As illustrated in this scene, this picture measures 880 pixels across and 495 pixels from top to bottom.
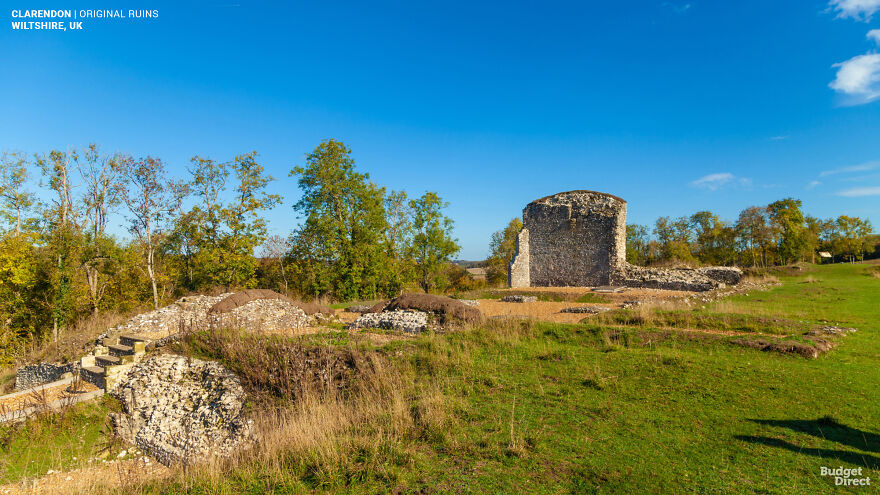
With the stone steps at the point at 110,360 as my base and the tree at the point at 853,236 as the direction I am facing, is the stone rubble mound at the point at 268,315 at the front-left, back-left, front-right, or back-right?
front-left

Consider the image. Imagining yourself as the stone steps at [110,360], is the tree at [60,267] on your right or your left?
on your right

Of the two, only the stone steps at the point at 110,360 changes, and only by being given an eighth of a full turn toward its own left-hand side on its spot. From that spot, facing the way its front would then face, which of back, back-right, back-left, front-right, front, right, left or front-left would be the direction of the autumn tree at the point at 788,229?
left

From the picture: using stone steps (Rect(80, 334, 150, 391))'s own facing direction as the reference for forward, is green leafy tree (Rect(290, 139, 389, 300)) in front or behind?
behind

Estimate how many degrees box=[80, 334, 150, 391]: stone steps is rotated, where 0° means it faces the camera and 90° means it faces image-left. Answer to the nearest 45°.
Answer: approximately 45°

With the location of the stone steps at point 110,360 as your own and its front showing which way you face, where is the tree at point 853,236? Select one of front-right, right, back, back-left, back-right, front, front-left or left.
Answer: back-left

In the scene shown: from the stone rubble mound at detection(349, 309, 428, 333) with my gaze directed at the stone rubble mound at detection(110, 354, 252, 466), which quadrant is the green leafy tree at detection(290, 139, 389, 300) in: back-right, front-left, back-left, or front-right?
back-right

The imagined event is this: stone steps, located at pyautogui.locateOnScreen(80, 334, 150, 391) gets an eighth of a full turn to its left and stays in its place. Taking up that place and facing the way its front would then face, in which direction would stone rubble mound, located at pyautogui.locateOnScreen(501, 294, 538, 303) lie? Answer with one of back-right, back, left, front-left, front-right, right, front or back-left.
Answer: left
